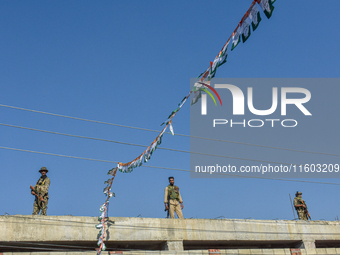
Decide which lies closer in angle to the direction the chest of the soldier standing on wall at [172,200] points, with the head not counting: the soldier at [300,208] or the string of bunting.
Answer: the string of bunting

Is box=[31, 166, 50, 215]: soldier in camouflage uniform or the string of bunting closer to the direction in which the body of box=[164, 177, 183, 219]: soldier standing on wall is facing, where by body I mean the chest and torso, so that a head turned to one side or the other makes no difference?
the string of bunting

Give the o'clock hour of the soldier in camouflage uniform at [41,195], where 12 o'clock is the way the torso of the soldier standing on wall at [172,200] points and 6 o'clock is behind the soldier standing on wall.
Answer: The soldier in camouflage uniform is roughly at 2 o'clock from the soldier standing on wall.

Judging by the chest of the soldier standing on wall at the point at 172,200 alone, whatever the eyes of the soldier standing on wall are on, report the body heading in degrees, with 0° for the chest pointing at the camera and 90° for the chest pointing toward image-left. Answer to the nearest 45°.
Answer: approximately 0°

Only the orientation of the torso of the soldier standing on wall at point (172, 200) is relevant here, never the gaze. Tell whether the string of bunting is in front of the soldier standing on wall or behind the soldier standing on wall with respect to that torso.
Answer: in front
